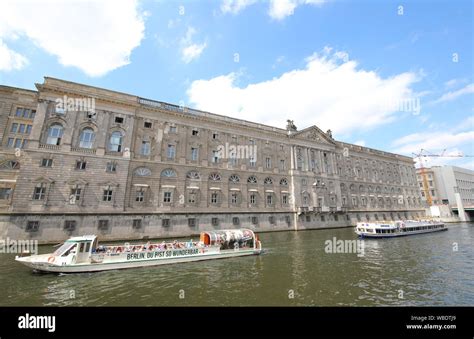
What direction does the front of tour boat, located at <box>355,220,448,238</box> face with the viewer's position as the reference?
facing the viewer and to the left of the viewer

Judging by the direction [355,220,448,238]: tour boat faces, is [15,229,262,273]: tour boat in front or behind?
in front
